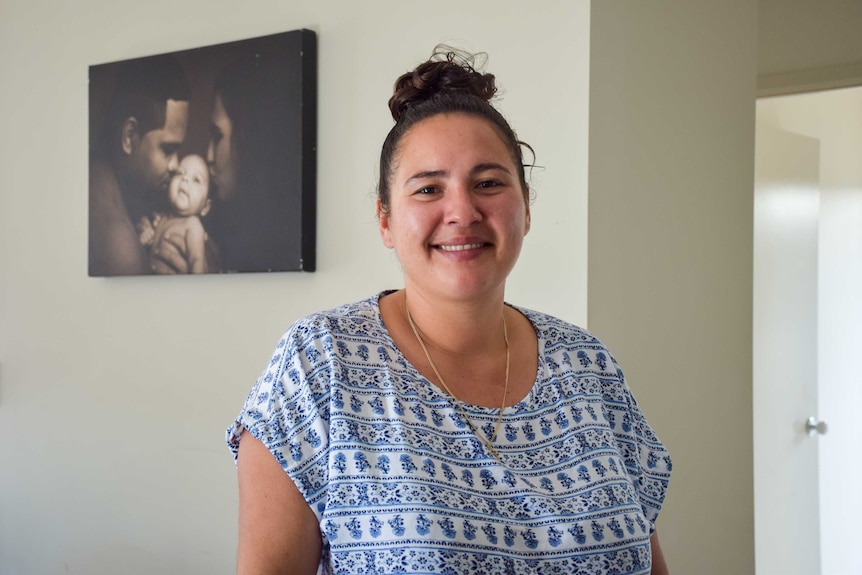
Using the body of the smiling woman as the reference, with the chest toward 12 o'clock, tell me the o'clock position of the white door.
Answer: The white door is roughly at 7 o'clock from the smiling woman.

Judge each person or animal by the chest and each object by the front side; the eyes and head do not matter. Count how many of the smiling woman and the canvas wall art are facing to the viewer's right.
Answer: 0

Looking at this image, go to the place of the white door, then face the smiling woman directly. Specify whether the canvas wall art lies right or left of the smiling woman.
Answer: right

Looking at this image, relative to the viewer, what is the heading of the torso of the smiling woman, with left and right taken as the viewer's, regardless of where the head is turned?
facing the viewer

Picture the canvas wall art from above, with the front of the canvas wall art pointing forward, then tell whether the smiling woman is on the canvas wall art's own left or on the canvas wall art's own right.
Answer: on the canvas wall art's own left

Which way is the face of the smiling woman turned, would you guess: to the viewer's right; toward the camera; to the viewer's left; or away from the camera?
toward the camera

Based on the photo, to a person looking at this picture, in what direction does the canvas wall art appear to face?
facing the viewer and to the left of the viewer

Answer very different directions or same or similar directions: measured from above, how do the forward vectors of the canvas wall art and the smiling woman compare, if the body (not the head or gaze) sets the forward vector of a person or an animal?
same or similar directions

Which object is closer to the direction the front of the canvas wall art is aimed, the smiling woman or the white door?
the smiling woman

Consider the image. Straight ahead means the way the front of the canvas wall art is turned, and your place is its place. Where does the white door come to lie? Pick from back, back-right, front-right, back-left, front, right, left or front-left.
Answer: back-left
